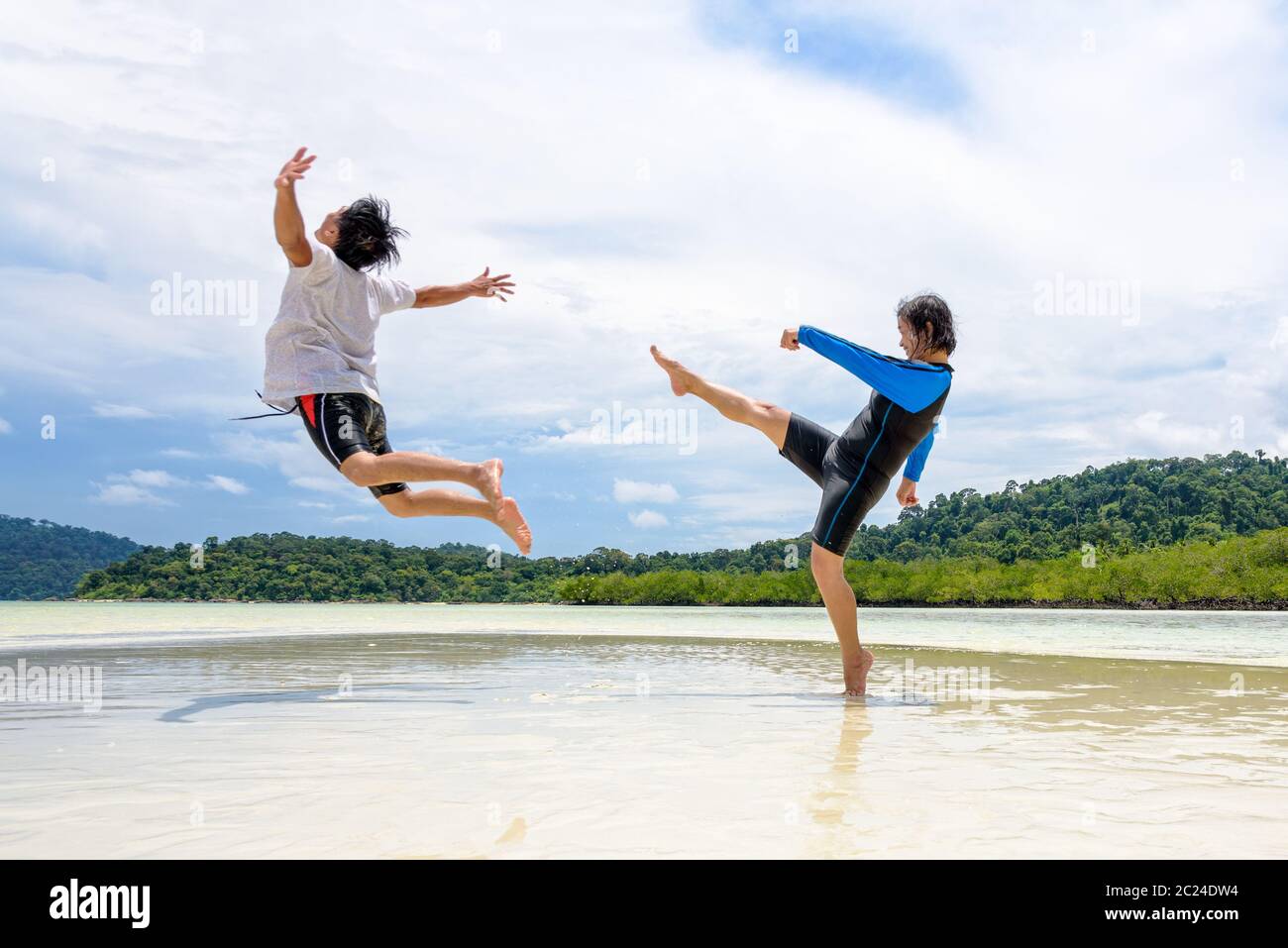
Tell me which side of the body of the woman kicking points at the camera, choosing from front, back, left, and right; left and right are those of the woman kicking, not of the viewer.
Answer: left

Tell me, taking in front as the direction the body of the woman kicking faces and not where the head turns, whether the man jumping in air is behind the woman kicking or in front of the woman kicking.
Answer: in front

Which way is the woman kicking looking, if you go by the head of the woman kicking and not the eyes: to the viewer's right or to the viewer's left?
to the viewer's left
